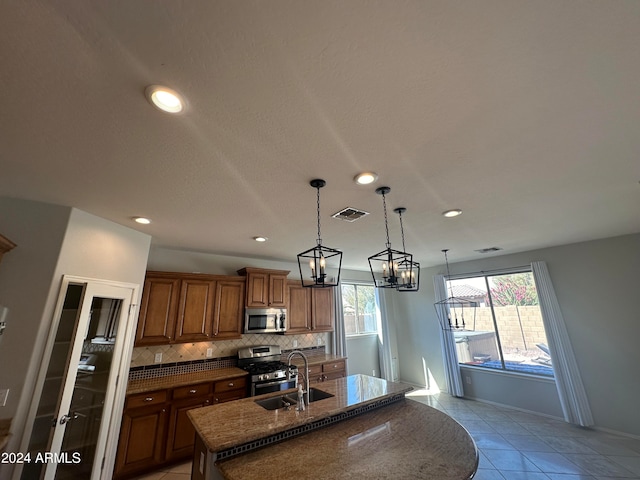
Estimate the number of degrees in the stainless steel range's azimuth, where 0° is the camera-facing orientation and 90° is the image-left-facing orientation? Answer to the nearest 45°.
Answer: approximately 315°

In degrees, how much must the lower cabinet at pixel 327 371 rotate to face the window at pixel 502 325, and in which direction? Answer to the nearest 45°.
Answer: approximately 45° to its left

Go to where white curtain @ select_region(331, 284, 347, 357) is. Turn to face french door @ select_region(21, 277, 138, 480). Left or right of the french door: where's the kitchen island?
left

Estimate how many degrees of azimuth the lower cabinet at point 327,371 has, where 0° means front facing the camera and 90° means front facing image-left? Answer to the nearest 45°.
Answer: approximately 315°
